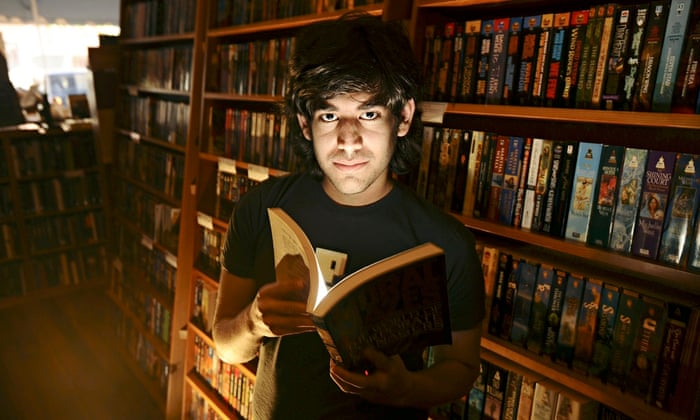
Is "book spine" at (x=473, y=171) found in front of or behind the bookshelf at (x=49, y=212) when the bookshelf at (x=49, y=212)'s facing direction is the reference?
in front
